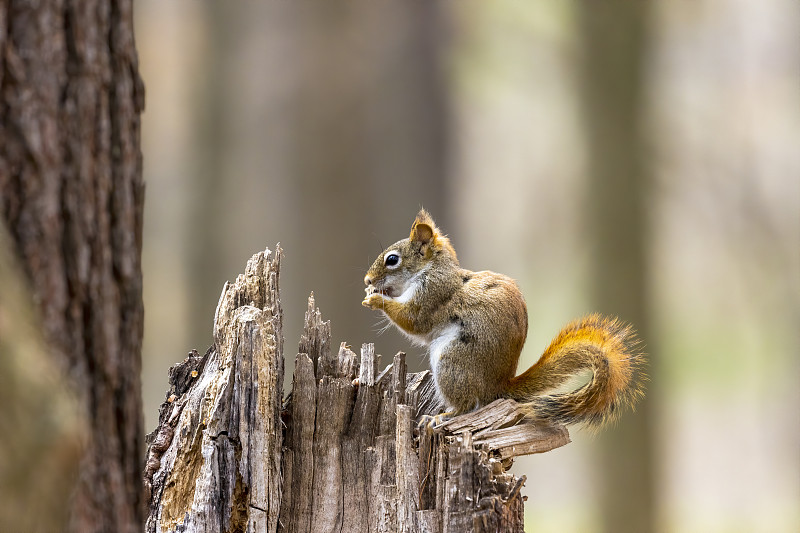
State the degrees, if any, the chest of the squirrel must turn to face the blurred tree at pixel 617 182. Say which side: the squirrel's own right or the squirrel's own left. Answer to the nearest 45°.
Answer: approximately 90° to the squirrel's own right

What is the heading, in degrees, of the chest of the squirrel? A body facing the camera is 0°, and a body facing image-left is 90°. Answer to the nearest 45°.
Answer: approximately 90°

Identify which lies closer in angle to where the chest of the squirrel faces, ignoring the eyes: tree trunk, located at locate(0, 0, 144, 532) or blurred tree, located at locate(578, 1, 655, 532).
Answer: the tree trunk

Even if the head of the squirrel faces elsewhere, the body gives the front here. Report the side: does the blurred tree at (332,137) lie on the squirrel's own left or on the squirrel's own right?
on the squirrel's own right
